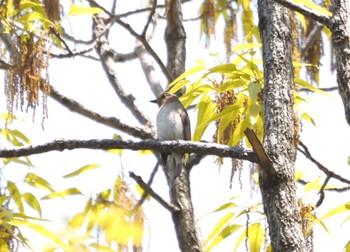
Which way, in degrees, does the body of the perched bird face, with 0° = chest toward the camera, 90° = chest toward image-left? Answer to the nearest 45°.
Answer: approximately 45°

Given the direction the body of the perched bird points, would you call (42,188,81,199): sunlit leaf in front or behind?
in front

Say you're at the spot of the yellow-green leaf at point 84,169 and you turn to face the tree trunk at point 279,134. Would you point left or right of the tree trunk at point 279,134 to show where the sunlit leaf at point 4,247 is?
right

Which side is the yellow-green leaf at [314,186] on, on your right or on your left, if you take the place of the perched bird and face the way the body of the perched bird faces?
on your left

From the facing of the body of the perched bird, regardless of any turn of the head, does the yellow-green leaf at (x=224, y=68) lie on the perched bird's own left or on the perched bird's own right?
on the perched bird's own left
